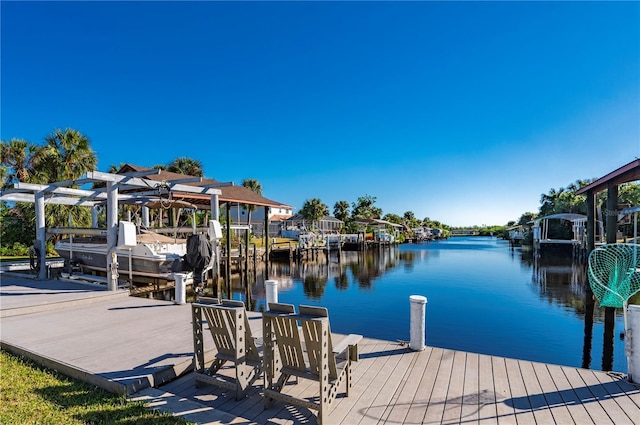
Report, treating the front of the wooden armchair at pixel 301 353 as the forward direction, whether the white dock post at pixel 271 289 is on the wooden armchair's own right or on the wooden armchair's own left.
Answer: on the wooden armchair's own left

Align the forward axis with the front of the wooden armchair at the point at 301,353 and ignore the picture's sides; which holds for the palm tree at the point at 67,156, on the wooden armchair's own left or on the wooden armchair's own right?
on the wooden armchair's own left

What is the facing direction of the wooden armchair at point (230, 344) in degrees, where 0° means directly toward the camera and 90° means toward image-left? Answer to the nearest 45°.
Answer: approximately 225°

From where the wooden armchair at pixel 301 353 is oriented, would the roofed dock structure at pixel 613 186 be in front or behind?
in front

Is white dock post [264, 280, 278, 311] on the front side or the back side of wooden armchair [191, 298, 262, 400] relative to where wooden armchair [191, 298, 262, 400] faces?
on the front side

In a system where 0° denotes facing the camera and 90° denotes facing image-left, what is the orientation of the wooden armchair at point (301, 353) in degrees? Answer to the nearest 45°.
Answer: approximately 225°

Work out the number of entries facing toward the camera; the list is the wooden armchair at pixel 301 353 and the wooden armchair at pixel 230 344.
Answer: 0
